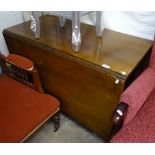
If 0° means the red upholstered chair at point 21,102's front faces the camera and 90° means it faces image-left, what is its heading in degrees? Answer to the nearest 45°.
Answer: approximately 315°

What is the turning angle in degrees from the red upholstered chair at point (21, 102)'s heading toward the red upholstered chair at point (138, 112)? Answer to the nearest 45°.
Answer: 0° — it already faces it

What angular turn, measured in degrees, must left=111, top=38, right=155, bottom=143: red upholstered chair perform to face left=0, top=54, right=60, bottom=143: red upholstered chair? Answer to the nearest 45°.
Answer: approximately 45° to its right

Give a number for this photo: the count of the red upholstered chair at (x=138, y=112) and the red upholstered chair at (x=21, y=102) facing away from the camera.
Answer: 0
